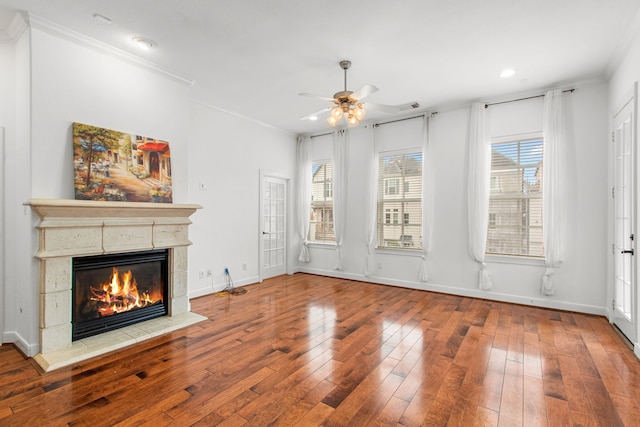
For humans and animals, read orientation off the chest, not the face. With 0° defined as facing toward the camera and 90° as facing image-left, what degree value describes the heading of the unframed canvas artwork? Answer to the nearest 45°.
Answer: approximately 315°

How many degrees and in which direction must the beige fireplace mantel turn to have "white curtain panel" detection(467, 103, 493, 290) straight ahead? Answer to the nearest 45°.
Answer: approximately 45° to its left

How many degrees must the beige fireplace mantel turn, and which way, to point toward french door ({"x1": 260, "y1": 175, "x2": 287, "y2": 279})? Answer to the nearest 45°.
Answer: approximately 90° to its left

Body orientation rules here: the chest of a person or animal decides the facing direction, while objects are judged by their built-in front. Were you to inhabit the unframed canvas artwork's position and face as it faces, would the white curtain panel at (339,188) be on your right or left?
on your left

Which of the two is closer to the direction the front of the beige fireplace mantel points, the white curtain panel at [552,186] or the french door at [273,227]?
the white curtain panel
